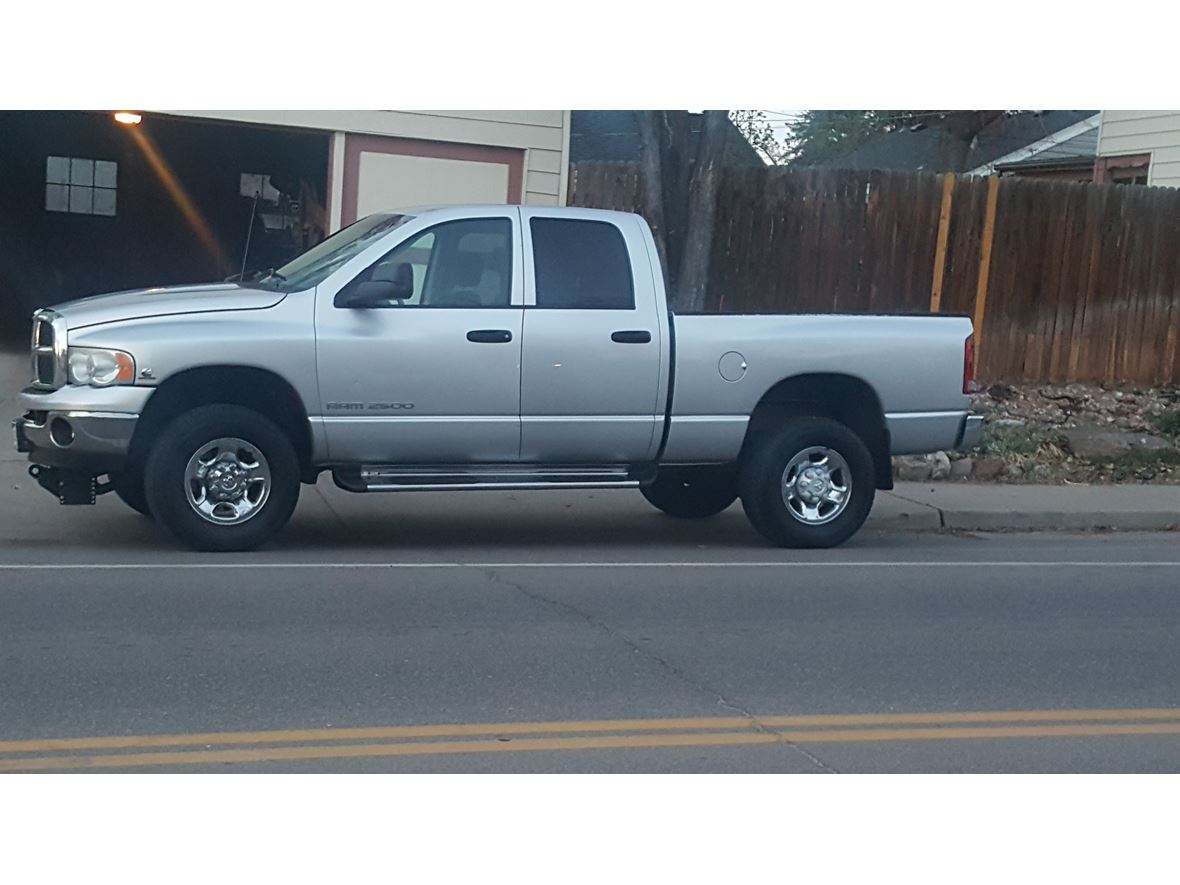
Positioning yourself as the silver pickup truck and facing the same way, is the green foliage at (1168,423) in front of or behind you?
behind

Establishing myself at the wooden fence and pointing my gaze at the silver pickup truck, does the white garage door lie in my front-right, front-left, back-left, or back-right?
front-right

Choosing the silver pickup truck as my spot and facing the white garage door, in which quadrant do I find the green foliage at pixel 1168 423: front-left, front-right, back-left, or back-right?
front-right

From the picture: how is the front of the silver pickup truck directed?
to the viewer's left

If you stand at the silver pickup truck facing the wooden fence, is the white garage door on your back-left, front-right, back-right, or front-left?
front-left

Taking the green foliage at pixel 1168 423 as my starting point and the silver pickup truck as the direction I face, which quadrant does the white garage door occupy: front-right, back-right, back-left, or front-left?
front-right

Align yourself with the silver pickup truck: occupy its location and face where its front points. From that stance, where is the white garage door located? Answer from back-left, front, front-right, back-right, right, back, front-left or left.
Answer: right

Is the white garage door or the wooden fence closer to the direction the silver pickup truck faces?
the white garage door

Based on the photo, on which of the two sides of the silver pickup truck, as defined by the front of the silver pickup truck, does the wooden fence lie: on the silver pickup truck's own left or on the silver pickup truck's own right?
on the silver pickup truck's own right

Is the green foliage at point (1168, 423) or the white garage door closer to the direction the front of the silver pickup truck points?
the white garage door
